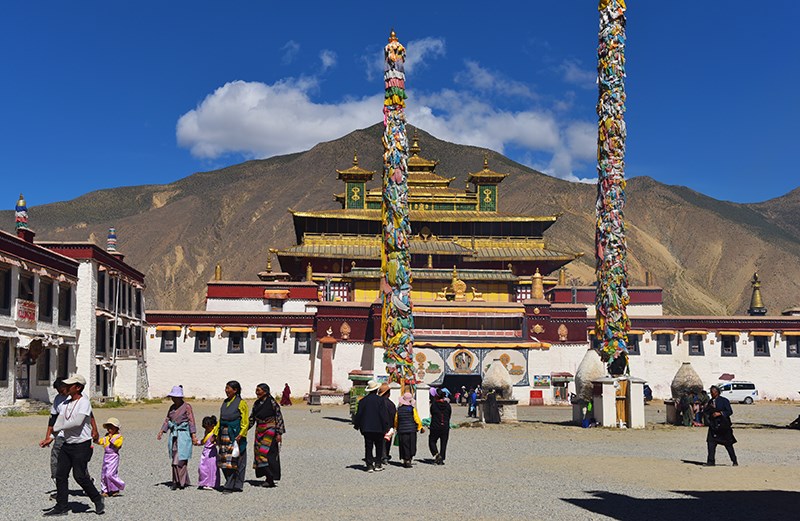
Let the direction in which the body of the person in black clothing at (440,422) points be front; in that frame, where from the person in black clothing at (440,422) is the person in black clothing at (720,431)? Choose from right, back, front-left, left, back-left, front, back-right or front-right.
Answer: right

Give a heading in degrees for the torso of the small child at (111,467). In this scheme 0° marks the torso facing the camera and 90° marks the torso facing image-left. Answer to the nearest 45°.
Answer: approximately 45°

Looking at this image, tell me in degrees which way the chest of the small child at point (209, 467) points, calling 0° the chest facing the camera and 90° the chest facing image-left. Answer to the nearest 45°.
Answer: approximately 45°

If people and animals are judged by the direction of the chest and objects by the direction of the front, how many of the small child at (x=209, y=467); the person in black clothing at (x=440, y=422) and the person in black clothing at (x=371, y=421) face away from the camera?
2

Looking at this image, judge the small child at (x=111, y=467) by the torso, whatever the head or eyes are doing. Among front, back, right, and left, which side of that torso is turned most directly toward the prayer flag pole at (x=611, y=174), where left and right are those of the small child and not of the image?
back

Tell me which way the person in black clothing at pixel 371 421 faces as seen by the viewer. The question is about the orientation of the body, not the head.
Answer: away from the camera

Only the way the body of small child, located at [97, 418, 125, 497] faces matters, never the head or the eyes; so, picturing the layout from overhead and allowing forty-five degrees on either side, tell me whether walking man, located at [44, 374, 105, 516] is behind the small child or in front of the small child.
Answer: in front

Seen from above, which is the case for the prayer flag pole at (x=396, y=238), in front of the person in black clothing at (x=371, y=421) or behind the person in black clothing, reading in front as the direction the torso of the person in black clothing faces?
in front

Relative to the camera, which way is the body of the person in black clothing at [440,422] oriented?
away from the camera

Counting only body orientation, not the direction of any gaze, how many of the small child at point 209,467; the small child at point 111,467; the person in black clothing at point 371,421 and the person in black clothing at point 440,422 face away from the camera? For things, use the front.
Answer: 2

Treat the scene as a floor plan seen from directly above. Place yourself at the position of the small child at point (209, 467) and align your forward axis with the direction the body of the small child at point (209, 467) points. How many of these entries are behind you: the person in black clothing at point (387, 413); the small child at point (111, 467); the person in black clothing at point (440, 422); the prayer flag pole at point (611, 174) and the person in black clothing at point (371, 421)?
4
